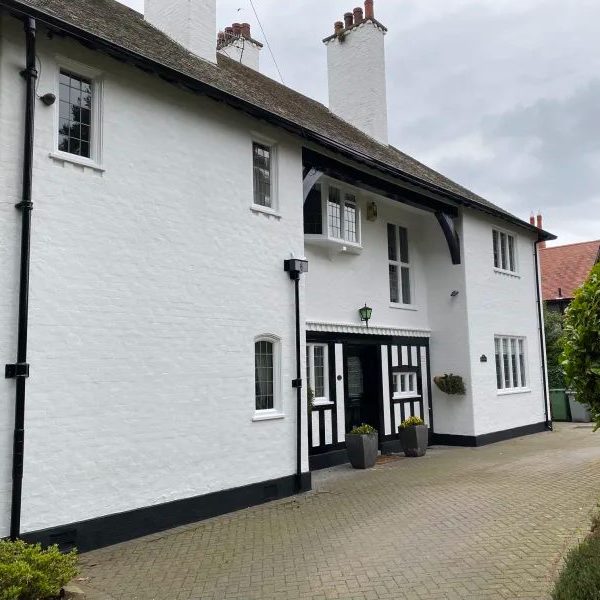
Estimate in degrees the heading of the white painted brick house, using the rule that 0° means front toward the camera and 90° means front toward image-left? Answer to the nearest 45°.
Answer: approximately 315°

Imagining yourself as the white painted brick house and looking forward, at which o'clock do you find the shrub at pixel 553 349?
The shrub is roughly at 9 o'clock from the white painted brick house.

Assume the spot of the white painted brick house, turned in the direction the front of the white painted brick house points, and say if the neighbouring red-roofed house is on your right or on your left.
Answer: on your left

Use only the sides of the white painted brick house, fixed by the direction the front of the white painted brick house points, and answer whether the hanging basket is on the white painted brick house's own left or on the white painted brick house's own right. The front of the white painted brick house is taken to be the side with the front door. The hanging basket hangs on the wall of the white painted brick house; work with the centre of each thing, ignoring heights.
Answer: on the white painted brick house's own left

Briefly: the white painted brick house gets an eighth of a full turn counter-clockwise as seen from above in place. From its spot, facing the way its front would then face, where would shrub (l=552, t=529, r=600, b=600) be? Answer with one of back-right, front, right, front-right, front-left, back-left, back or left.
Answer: front-right

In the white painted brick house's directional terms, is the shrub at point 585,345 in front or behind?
in front

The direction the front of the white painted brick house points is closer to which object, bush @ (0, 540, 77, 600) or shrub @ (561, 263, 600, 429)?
the shrub
